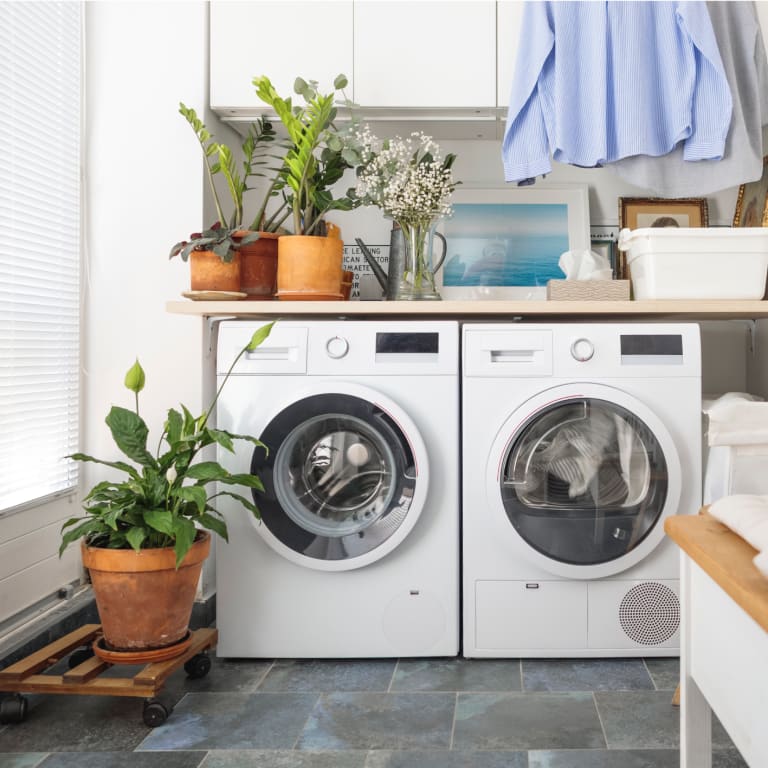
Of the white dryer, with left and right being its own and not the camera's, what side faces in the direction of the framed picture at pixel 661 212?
back

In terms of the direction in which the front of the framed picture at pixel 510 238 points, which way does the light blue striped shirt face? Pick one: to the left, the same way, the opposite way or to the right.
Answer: the opposite way

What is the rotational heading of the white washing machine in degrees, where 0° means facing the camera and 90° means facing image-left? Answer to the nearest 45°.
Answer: approximately 0°

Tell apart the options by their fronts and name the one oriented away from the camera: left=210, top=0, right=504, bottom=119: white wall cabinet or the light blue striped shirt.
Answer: the light blue striped shirt

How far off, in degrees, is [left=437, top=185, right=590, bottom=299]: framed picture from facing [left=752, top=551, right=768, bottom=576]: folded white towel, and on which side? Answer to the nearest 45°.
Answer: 0° — it already faces it

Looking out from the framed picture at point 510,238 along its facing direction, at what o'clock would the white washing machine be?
The white washing machine is roughly at 1 o'clock from the framed picture.

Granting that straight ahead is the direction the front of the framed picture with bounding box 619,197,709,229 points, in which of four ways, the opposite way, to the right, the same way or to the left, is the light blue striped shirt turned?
the opposite way

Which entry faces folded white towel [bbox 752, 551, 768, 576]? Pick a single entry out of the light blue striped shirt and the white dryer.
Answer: the white dryer

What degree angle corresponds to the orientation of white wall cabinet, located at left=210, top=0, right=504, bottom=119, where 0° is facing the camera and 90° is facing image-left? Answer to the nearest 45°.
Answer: approximately 0°

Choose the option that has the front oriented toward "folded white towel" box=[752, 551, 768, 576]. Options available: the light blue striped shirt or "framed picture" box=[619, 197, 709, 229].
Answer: the framed picture
